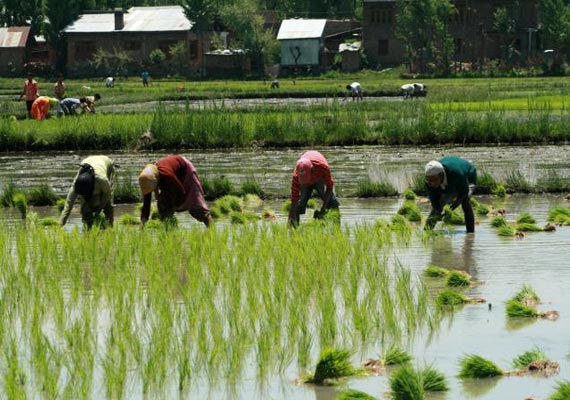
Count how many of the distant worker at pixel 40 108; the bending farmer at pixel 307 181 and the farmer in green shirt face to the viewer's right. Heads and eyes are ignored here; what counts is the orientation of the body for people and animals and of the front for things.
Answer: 1

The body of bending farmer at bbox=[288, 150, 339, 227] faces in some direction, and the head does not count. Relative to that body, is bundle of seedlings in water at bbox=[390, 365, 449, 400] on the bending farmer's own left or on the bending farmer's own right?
on the bending farmer's own left

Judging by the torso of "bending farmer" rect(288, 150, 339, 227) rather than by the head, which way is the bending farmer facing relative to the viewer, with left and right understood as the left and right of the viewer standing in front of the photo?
facing the viewer and to the left of the viewer

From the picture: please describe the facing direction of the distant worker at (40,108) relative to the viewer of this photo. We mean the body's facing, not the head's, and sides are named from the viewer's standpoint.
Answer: facing to the right of the viewer

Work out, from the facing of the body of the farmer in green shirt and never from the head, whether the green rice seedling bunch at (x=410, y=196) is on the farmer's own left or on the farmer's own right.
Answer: on the farmer's own right

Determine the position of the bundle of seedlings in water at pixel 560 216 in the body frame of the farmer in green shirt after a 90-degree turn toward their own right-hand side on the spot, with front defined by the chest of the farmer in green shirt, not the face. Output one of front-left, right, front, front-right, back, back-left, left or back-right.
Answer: right

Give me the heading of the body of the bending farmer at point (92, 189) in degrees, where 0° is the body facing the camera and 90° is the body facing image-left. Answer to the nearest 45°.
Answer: approximately 45°

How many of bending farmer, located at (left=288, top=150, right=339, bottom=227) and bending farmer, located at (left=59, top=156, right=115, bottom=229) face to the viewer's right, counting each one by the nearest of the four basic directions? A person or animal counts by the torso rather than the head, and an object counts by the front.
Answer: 0

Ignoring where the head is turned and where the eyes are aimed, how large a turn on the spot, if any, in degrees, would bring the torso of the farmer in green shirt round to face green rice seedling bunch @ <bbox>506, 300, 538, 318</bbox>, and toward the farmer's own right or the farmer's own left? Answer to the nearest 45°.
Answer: approximately 45° to the farmer's own left

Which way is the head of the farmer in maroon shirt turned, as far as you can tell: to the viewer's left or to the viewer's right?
to the viewer's left

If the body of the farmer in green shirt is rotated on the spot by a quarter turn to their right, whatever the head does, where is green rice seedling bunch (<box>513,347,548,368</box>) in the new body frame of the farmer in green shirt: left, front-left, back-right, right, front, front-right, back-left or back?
back-left
